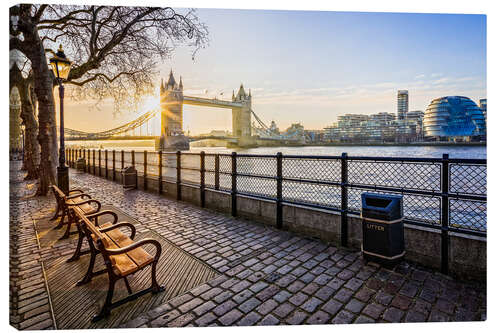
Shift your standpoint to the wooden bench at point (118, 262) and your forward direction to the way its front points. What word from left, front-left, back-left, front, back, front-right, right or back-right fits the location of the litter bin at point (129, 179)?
front-left

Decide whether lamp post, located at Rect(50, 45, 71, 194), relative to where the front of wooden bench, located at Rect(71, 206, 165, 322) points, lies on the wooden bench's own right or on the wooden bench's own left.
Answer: on the wooden bench's own left

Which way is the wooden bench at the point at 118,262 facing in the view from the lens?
facing away from the viewer and to the right of the viewer

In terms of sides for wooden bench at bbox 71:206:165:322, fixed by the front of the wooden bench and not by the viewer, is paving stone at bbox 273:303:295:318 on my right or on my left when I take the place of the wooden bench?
on my right

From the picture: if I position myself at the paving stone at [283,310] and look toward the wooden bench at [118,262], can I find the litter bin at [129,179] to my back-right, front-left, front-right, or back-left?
front-right

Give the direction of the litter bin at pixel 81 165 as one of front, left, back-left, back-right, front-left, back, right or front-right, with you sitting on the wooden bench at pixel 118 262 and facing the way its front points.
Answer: front-left
